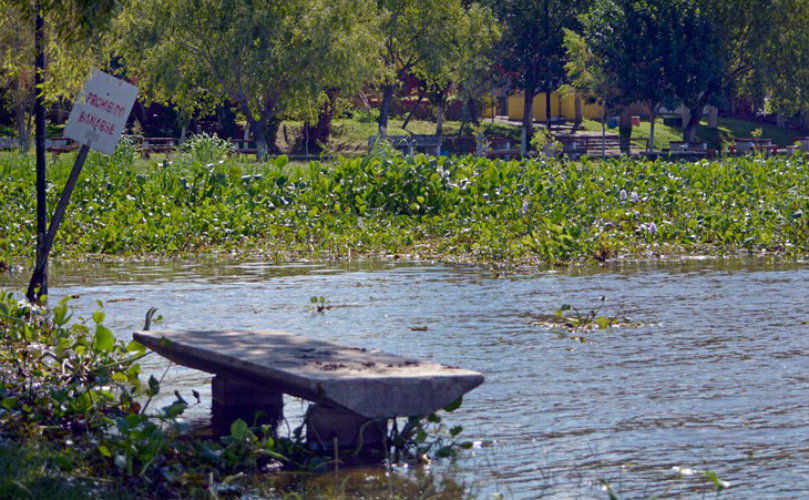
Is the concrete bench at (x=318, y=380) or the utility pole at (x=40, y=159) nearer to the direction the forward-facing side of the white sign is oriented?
the concrete bench

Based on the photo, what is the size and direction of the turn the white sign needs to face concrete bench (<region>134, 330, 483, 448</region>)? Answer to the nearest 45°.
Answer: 0° — it already faces it

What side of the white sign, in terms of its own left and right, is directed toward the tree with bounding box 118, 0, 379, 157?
back

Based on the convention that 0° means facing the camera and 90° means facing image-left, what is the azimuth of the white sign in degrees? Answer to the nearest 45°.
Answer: approximately 0°
